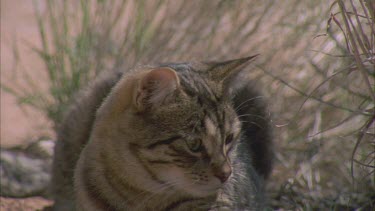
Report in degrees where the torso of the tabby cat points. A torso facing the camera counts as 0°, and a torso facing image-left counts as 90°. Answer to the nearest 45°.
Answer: approximately 315°
